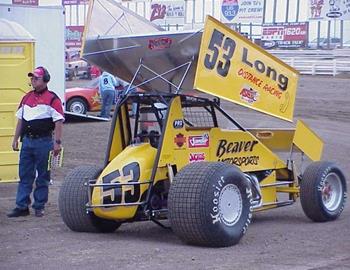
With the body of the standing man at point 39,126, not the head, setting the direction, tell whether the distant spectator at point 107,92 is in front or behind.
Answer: behind

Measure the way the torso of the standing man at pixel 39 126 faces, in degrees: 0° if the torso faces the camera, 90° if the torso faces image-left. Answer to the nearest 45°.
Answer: approximately 45°
